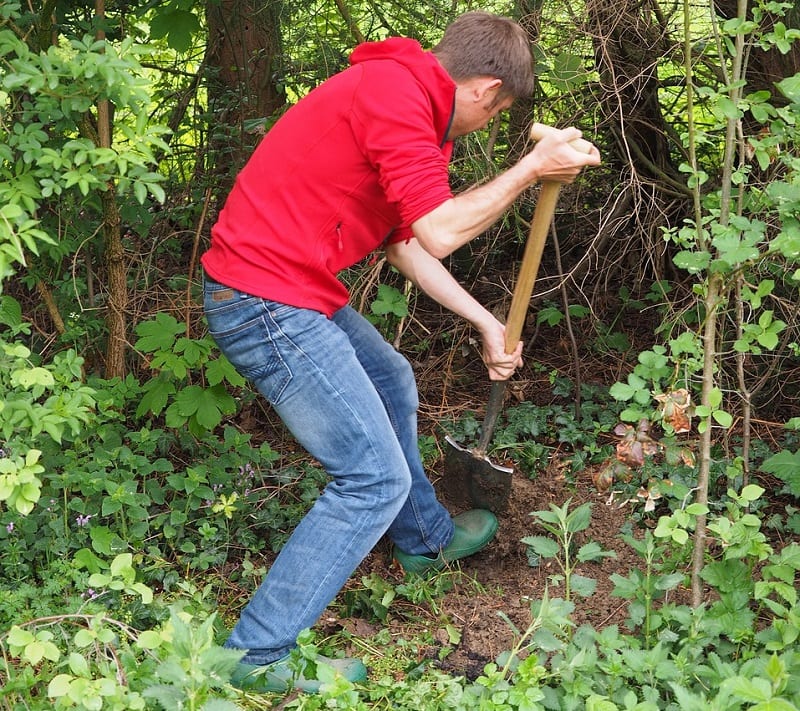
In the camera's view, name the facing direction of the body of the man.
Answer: to the viewer's right

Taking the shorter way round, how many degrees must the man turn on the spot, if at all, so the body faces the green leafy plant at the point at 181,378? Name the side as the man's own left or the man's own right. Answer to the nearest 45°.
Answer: approximately 135° to the man's own left

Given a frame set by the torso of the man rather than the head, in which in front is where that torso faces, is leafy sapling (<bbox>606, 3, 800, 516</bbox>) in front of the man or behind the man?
in front

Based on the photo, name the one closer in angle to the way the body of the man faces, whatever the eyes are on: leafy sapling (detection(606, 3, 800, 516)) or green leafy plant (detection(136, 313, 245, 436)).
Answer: the leafy sapling
